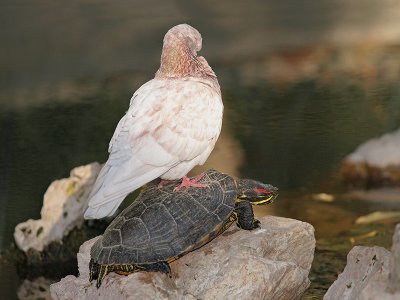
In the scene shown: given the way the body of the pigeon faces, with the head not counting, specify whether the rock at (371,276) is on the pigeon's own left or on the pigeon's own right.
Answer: on the pigeon's own right

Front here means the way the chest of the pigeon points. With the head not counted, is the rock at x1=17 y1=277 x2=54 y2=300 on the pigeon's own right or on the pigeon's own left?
on the pigeon's own left

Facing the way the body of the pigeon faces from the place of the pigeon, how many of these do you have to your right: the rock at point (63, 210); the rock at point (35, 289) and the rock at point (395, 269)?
1

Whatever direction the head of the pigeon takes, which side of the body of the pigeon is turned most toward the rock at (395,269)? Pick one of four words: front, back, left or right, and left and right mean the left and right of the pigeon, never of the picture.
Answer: right

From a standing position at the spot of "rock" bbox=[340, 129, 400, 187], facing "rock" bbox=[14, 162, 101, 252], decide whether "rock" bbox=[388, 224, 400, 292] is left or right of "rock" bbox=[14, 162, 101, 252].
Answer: left

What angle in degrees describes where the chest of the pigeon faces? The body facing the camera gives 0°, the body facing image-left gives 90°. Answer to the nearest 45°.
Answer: approximately 225°
